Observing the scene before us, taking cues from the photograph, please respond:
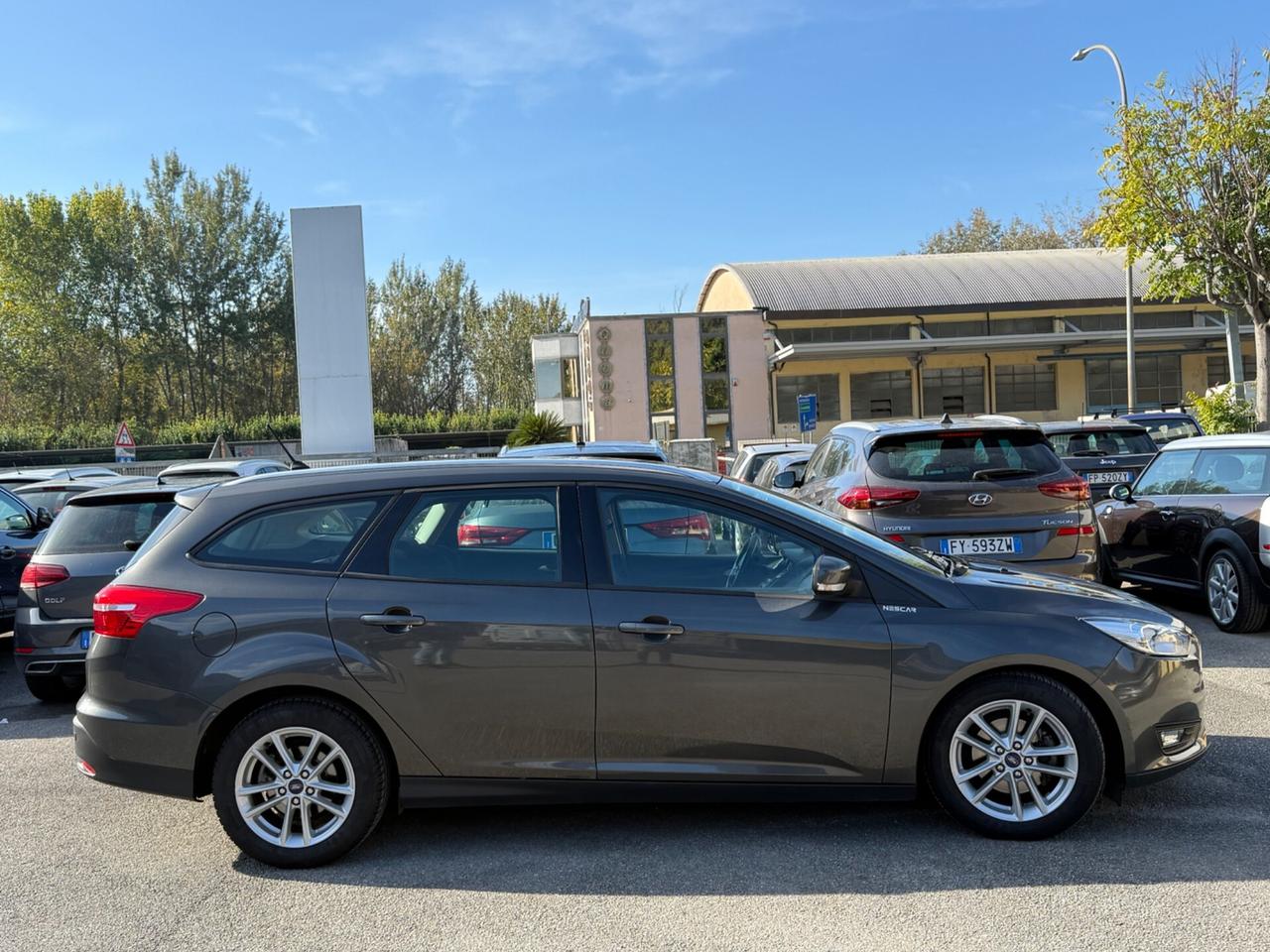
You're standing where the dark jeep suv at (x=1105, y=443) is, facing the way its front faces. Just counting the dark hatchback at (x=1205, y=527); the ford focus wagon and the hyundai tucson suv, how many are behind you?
3

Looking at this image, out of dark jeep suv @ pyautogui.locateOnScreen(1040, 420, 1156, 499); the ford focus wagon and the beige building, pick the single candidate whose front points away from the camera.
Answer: the dark jeep suv

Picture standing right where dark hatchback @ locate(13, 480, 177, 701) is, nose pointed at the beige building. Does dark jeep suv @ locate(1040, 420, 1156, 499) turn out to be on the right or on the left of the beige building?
right

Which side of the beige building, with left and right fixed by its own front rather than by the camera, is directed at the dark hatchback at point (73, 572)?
front

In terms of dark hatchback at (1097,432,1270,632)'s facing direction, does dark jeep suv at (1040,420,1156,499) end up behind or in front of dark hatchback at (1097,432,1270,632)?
in front

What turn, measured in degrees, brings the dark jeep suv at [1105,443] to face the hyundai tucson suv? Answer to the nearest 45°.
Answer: approximately 180°

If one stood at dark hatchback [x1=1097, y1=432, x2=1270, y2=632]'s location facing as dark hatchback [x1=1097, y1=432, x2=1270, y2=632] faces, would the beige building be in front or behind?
in front

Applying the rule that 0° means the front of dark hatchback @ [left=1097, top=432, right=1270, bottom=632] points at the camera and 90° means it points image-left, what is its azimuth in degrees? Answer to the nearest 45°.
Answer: approximately 135°

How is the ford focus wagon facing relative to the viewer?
to the viewer's right

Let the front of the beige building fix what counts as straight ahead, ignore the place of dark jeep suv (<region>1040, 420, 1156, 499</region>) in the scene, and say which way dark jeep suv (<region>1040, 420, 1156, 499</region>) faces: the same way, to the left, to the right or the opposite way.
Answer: the opposite way

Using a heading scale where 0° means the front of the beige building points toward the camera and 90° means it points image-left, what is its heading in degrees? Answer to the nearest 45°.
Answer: approximately 0°

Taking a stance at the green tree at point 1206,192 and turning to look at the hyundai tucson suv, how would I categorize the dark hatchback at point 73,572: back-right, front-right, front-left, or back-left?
front-right

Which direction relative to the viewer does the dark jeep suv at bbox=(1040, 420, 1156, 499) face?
away from the camera

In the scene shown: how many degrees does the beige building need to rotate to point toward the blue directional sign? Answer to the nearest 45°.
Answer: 0° — it already faces it

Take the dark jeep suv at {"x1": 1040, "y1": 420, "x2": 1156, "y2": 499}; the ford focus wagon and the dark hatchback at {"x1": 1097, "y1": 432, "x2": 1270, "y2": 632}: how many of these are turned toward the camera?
0

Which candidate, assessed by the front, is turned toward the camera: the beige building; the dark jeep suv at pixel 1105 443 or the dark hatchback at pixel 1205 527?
the beige building

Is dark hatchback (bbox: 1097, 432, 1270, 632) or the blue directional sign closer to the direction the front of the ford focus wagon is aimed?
the dark hatchback
